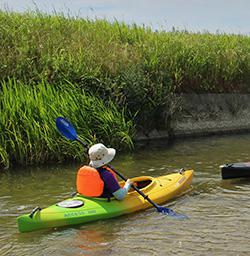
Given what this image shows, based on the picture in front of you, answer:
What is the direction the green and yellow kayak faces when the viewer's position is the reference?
facing away from the viewer and to the right of the viewer

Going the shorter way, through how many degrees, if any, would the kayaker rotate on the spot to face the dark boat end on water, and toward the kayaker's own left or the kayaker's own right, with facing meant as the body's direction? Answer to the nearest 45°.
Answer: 0° — they already face it

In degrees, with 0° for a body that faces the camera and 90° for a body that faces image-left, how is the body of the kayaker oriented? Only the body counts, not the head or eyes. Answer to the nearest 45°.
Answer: approximately 225°

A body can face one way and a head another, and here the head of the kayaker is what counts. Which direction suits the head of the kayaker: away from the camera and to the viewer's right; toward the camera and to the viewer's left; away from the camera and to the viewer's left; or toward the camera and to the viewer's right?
away from the camera and to the viewer's right
